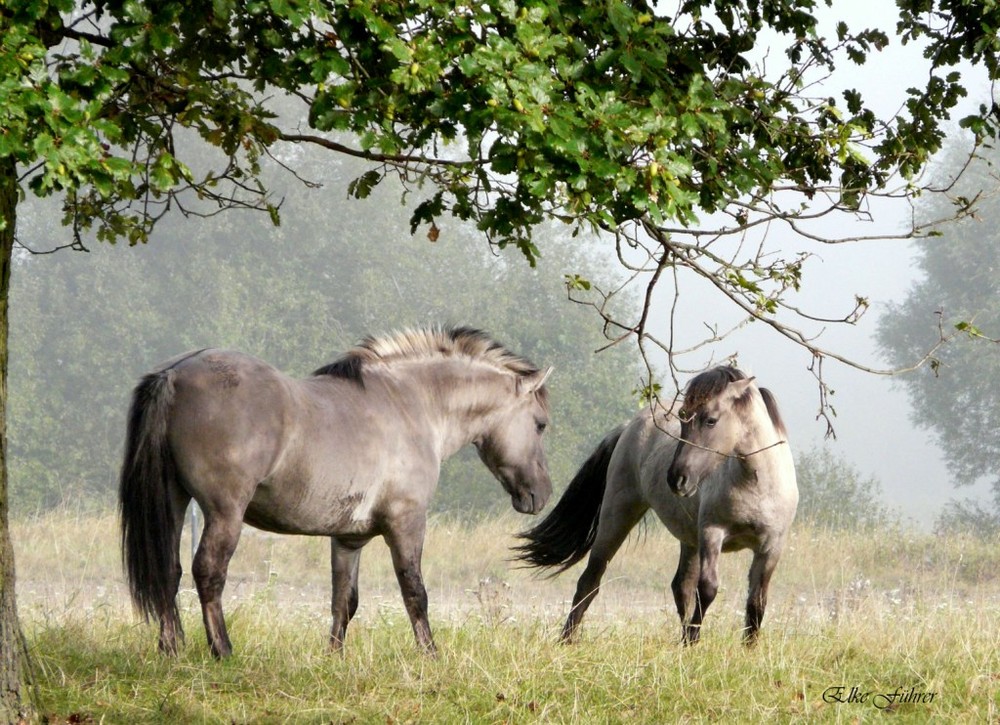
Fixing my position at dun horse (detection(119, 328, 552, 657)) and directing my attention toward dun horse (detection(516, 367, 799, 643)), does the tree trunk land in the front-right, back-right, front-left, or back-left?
back-right

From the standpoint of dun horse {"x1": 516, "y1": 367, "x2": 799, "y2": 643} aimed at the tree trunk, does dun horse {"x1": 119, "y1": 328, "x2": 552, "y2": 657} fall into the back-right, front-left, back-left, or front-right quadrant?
front-right

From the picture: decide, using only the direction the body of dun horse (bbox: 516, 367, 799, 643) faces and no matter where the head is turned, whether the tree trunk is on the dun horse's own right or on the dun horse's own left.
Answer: on the dun horse's own right

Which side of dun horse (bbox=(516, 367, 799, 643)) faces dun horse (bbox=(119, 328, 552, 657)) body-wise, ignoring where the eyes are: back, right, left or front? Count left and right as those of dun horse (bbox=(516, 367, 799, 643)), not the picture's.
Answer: right

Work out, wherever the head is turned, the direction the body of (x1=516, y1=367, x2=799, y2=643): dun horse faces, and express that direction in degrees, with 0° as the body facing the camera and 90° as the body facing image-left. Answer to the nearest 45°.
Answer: approximately 315°

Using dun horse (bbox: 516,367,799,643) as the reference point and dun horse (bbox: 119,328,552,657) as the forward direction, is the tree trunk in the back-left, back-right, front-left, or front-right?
front-left
